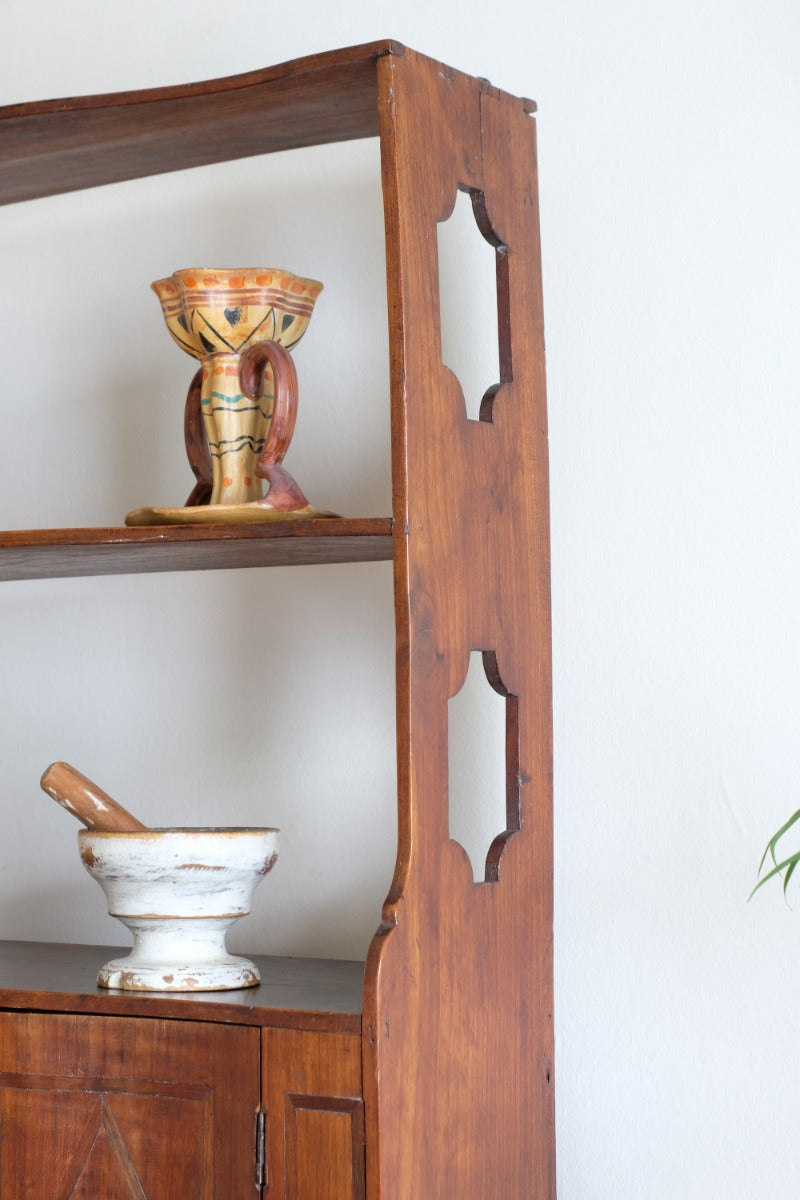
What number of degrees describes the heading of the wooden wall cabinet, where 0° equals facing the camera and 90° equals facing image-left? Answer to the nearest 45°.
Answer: approximately 45°
